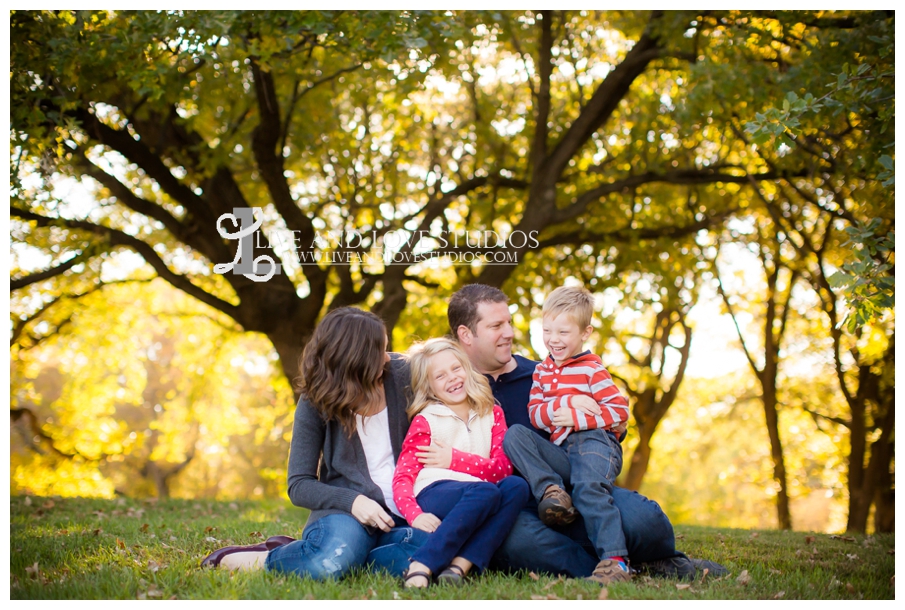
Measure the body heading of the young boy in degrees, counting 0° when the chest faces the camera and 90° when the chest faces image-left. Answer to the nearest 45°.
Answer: approximately 45°

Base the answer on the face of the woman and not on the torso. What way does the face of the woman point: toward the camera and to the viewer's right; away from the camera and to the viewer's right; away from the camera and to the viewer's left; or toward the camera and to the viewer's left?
away from the camera and to the viewer's right

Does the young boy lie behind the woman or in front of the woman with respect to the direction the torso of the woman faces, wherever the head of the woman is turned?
in front

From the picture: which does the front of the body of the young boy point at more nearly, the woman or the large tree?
the woman

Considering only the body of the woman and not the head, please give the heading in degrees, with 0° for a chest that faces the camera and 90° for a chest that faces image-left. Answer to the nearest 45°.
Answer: approximately 315°

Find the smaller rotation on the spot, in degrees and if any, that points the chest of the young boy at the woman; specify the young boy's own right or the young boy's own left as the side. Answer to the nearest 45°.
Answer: approximately 45° to the young boy's own right

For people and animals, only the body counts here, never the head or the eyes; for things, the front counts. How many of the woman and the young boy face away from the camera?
0

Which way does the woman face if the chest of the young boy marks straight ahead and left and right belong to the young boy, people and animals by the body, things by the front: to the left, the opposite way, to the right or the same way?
to the left

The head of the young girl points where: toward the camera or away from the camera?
toward the camera

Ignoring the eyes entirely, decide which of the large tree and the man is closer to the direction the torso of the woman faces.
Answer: the man
